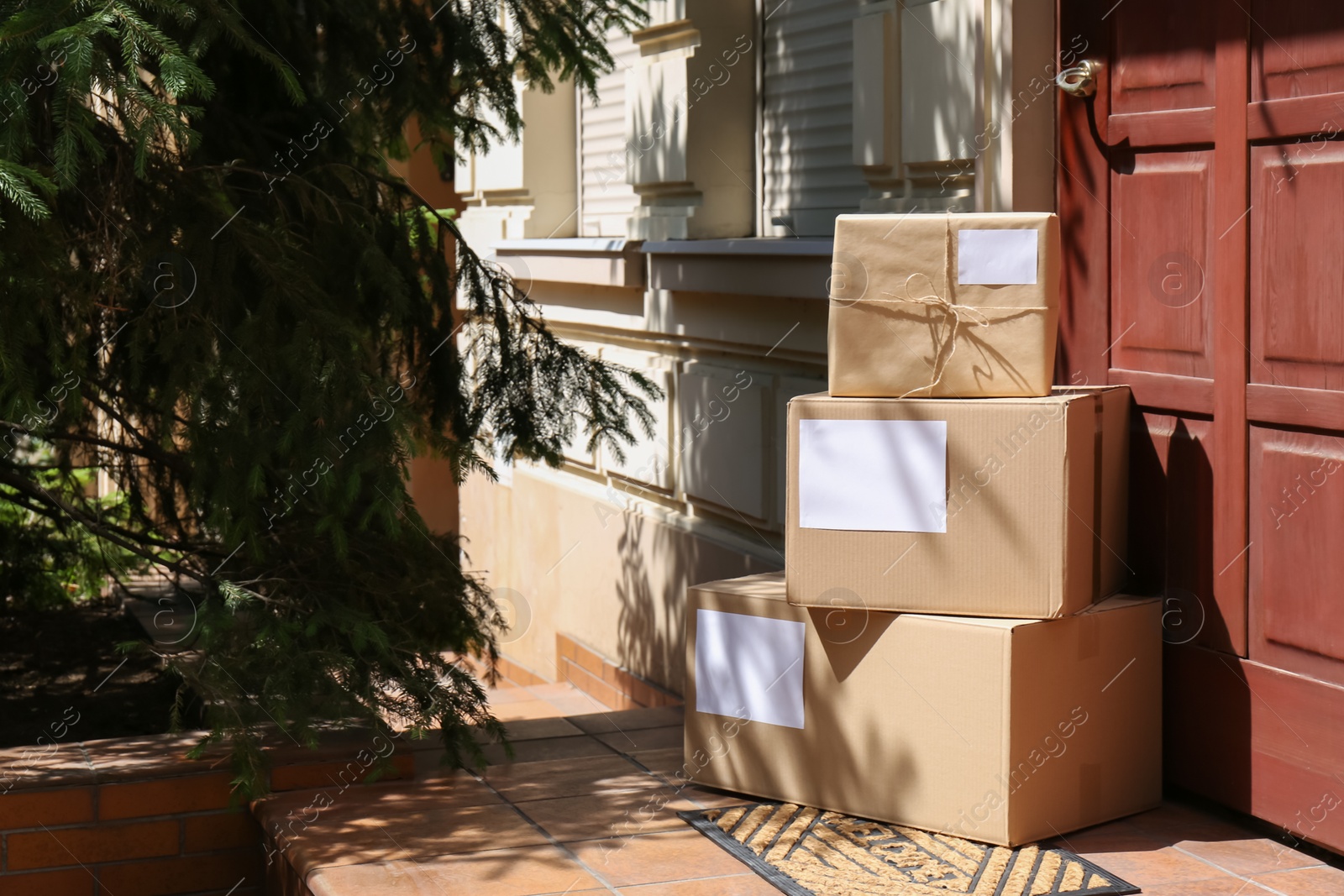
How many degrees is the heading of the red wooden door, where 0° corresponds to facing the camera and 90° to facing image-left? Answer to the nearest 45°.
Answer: approximately 45°

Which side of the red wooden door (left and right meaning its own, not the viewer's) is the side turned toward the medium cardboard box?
front

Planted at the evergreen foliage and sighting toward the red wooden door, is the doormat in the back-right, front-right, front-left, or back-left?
front-right

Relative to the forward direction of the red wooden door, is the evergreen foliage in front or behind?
in front

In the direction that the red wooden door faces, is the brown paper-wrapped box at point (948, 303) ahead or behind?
ahead
